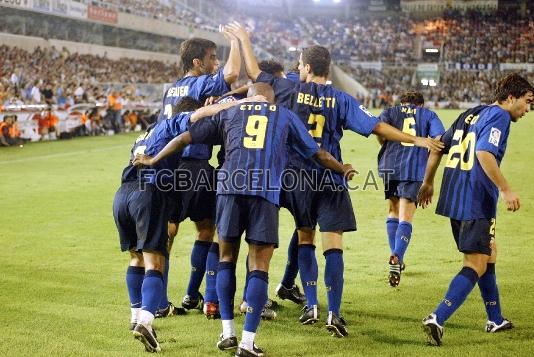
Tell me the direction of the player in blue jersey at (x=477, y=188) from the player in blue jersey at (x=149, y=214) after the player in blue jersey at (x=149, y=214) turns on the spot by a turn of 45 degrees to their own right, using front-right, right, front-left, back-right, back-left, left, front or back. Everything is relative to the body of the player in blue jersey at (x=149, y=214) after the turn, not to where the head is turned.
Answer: front

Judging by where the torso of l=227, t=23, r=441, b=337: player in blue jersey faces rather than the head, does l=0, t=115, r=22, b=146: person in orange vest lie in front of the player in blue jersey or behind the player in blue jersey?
in front

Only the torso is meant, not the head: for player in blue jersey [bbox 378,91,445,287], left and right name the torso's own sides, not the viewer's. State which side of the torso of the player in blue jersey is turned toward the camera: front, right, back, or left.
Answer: back

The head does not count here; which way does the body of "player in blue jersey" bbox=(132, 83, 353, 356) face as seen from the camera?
away from the camera

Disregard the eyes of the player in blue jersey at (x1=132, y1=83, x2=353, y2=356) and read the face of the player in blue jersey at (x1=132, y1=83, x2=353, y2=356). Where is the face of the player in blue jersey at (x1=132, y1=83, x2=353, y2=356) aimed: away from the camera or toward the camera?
away from the camera

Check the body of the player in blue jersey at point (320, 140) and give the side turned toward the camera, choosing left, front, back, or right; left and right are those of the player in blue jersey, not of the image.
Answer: back

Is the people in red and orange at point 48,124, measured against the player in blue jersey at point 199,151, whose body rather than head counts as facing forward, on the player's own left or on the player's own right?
on the player's own left

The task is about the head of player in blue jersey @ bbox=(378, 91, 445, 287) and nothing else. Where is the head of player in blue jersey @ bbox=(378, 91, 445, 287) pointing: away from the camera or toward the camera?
away from the camera
